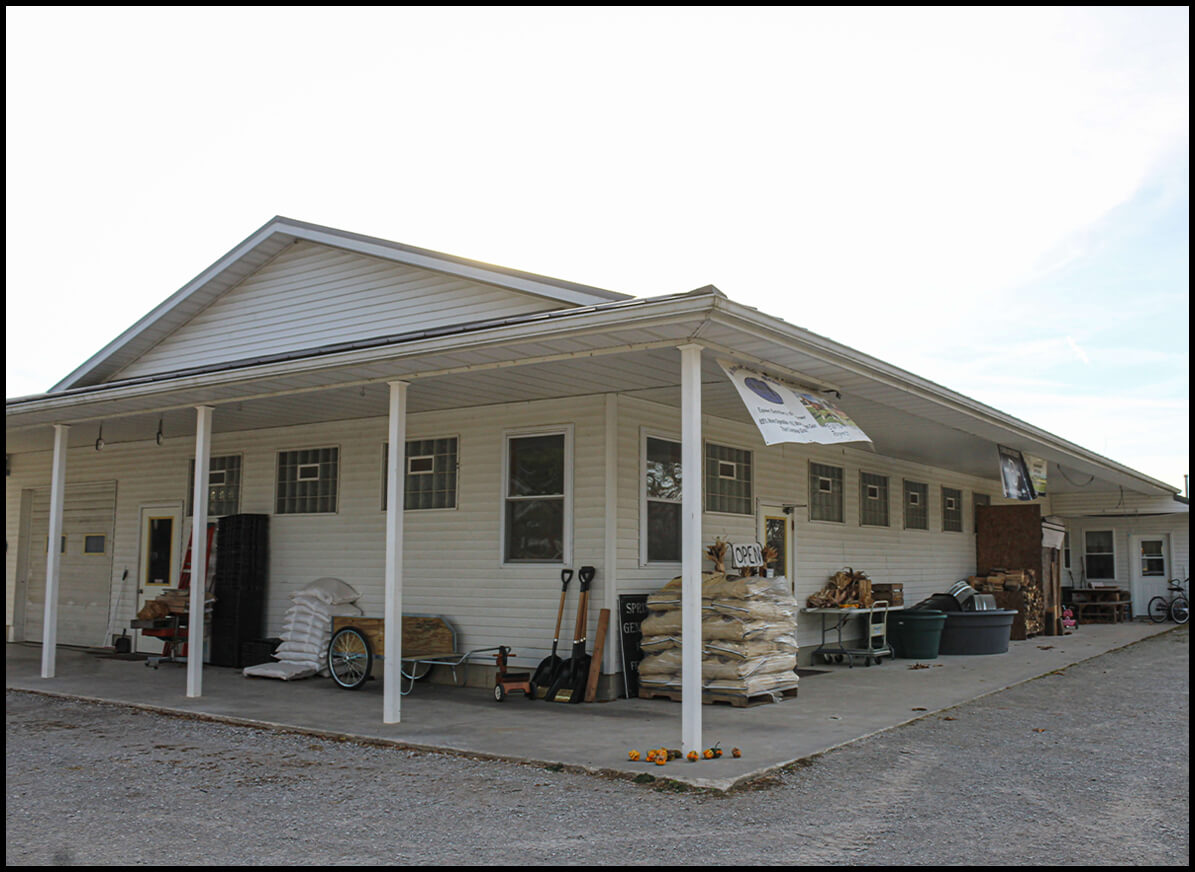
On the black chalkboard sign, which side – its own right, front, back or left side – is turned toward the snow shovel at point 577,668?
right

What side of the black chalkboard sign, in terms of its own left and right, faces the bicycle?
left

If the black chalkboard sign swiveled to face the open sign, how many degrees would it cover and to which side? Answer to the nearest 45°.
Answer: approximately 90° to its left

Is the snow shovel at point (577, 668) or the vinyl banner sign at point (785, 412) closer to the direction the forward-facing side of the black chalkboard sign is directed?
the vinyl banner sign

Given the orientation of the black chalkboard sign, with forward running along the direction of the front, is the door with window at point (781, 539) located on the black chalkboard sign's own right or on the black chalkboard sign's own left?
on the black chalkboard sign's own left
